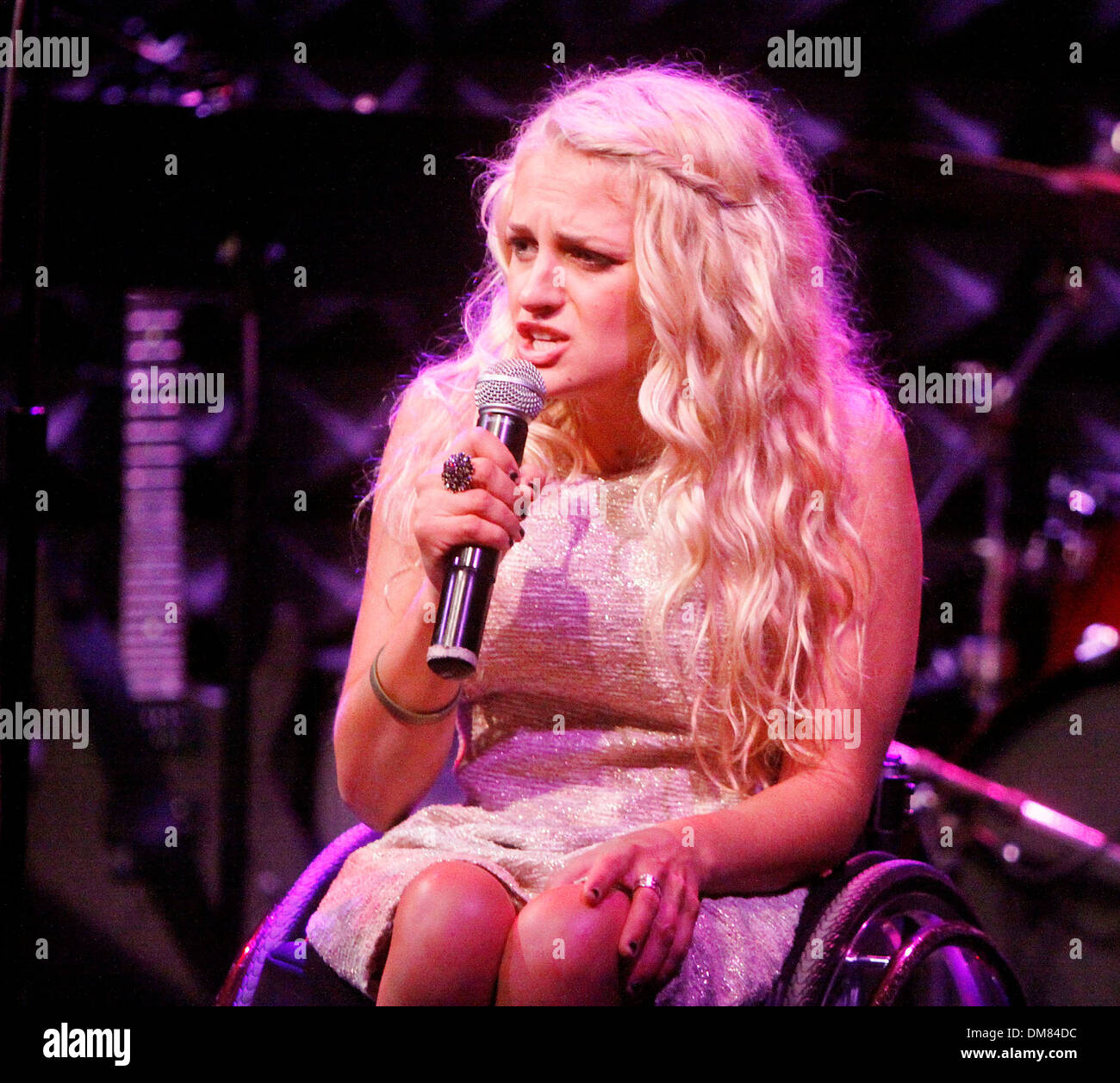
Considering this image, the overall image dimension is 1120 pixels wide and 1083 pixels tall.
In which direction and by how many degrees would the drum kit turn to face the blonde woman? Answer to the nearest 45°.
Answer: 0° — it already faces them

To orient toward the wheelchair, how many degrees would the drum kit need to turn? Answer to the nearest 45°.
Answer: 0° — it already faces it

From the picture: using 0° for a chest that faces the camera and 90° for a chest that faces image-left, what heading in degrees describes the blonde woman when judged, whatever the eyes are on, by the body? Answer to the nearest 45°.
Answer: approximately 45°

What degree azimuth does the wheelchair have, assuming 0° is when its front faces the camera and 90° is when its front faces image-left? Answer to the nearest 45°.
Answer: approximately 45°
